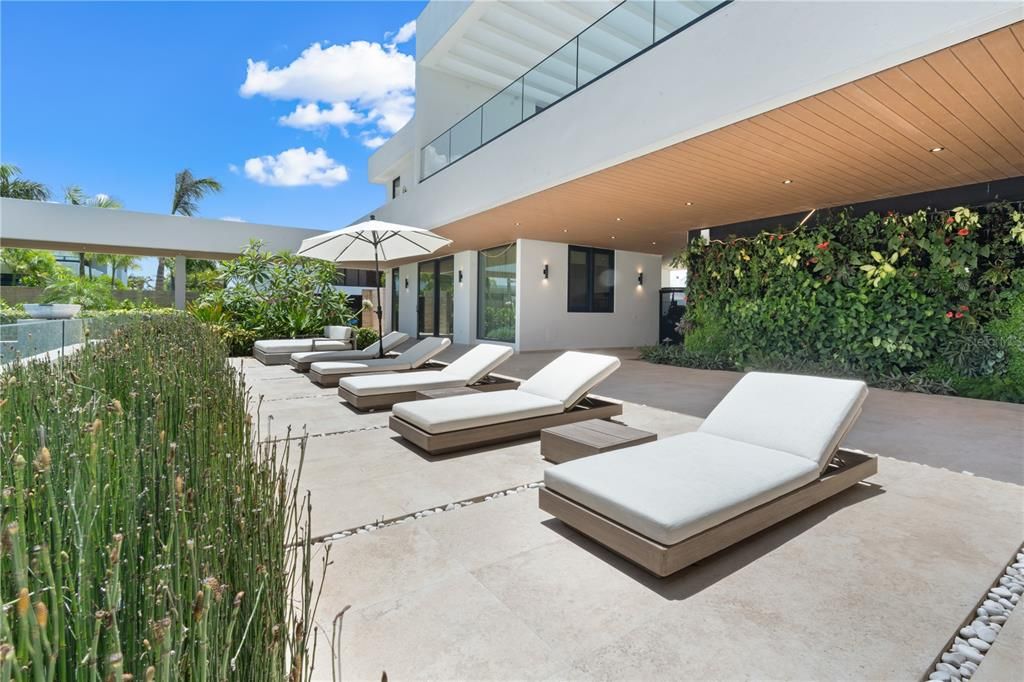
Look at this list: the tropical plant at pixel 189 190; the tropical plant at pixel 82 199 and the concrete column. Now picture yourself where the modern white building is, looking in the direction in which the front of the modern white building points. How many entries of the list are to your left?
0

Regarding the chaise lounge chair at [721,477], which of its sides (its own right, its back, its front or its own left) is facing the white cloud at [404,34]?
right

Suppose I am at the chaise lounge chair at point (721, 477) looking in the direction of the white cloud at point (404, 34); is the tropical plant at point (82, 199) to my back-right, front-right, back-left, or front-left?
front-left

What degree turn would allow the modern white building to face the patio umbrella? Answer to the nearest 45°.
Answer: approximately 45° to its right

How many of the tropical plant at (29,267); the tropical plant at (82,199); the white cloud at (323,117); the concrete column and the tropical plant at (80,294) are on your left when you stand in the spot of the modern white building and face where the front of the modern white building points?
0

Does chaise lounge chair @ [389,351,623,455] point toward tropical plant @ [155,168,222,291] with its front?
no

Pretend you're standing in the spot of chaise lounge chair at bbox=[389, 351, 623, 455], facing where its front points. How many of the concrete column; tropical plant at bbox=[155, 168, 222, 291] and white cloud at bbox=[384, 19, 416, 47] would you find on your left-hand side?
0

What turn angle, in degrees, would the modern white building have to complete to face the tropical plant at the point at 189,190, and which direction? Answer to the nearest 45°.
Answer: approximately 90° to its right

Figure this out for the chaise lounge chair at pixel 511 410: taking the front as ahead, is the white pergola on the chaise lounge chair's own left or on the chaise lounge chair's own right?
on the chaise lounge chair's own right

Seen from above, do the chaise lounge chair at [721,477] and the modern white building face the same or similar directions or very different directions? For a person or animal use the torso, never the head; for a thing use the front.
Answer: same or similar directions

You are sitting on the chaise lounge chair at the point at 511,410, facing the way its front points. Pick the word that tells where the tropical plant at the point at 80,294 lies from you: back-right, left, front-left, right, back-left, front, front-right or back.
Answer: right

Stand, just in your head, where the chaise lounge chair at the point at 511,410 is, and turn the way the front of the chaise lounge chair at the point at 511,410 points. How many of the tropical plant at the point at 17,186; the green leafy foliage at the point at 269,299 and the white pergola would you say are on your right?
3

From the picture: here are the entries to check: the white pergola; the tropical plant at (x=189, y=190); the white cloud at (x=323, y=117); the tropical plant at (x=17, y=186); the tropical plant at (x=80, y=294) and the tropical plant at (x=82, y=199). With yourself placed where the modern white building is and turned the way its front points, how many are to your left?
0

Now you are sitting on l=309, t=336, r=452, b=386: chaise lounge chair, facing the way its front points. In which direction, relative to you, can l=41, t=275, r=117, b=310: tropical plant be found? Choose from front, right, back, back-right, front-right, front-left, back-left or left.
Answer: right

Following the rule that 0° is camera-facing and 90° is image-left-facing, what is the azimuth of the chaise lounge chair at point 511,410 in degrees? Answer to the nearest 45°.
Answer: approximately 45°

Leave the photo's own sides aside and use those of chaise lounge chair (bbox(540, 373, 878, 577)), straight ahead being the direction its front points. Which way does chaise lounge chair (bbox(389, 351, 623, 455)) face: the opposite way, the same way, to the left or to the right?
the same way

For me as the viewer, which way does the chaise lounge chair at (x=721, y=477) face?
facing the viewer and to the left of the viewer

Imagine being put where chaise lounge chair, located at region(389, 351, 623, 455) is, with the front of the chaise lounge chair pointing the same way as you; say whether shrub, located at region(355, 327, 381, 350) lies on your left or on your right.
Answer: on your right

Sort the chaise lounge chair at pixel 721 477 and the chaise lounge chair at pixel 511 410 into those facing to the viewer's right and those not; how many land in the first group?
0

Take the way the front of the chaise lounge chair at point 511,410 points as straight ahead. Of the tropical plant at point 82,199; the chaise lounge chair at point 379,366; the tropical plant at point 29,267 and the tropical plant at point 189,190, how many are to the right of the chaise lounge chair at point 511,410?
4

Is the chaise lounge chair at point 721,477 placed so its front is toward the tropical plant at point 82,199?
no

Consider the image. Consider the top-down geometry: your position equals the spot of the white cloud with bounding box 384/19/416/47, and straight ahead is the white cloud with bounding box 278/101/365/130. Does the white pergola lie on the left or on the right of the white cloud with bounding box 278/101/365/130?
left

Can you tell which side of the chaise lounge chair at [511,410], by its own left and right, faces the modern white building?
back
